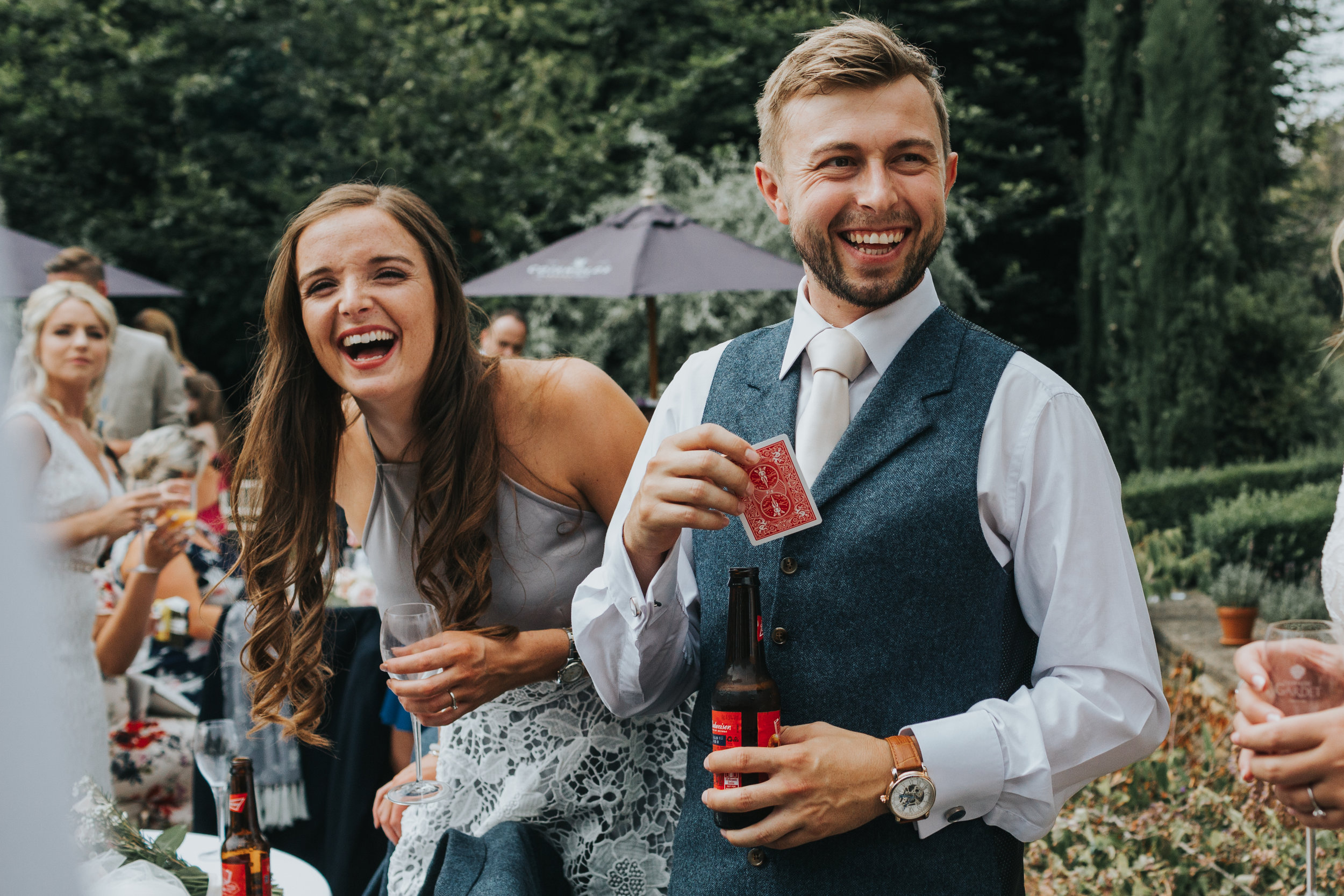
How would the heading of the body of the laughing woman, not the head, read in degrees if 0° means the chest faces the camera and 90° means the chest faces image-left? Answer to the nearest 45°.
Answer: approximately 45°

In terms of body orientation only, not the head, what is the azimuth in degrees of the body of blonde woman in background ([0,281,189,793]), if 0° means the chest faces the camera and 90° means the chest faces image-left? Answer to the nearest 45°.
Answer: approximately 315°

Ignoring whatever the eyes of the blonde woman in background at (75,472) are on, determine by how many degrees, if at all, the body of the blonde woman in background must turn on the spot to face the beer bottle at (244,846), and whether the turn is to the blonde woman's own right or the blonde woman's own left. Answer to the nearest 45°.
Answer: approximately 45° to the blonde woman's own right

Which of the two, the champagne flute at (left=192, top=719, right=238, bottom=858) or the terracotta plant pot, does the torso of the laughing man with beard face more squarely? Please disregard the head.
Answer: the champagne flute

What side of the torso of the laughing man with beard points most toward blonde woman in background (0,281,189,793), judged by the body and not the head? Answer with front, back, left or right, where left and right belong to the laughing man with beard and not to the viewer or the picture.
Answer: right

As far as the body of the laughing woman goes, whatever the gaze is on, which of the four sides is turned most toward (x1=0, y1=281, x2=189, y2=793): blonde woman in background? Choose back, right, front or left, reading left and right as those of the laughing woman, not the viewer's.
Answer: right

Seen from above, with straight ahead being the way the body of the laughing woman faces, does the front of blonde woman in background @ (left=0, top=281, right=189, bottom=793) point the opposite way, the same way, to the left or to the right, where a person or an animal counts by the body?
to the left
